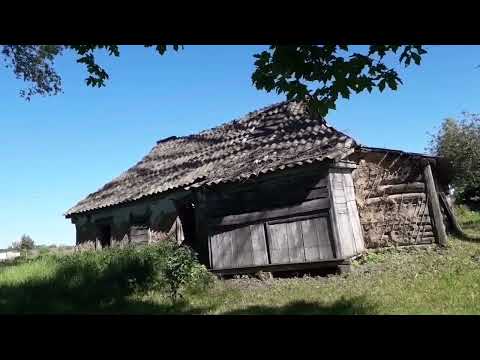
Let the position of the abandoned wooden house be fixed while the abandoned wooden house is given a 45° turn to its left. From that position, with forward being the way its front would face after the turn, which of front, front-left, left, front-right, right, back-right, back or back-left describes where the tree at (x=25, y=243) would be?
back-right

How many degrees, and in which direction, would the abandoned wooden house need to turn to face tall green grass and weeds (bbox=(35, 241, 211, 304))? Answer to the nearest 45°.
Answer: approximately 45° to its right

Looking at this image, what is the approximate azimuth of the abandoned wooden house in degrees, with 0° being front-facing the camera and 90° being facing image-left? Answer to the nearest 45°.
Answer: approximately 45°

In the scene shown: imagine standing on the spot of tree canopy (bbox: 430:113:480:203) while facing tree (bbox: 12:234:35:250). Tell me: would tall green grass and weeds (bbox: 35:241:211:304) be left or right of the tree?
left

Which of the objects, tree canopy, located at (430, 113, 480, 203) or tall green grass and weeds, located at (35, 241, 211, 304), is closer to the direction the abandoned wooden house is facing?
the tall green grass and weeds

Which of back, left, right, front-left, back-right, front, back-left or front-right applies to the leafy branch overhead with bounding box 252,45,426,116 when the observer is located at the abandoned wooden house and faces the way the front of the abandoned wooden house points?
front-left

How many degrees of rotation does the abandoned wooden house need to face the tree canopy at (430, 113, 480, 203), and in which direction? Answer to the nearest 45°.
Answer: approximately 180°
